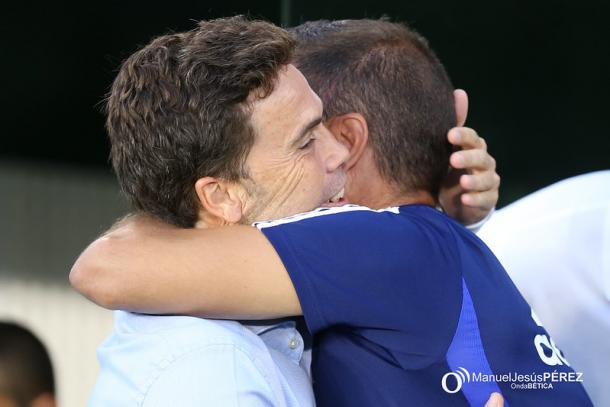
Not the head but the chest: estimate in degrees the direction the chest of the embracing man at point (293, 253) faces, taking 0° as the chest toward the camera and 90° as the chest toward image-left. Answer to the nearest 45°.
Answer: approximately 135°

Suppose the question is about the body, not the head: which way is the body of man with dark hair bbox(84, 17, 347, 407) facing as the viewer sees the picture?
to the viewer's right

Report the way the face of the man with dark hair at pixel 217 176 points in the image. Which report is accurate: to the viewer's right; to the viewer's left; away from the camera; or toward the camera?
to the viewer's right

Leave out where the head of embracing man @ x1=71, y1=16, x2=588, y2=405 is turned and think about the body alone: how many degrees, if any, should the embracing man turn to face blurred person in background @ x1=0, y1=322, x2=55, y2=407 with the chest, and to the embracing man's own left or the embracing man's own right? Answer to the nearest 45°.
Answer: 0° — they already face them

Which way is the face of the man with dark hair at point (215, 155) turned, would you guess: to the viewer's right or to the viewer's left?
to the viewer's right

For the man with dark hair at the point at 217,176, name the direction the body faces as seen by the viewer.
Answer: to the viewer's right

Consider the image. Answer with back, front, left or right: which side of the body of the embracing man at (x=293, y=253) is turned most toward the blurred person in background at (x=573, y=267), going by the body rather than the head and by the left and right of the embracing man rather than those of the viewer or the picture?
right
